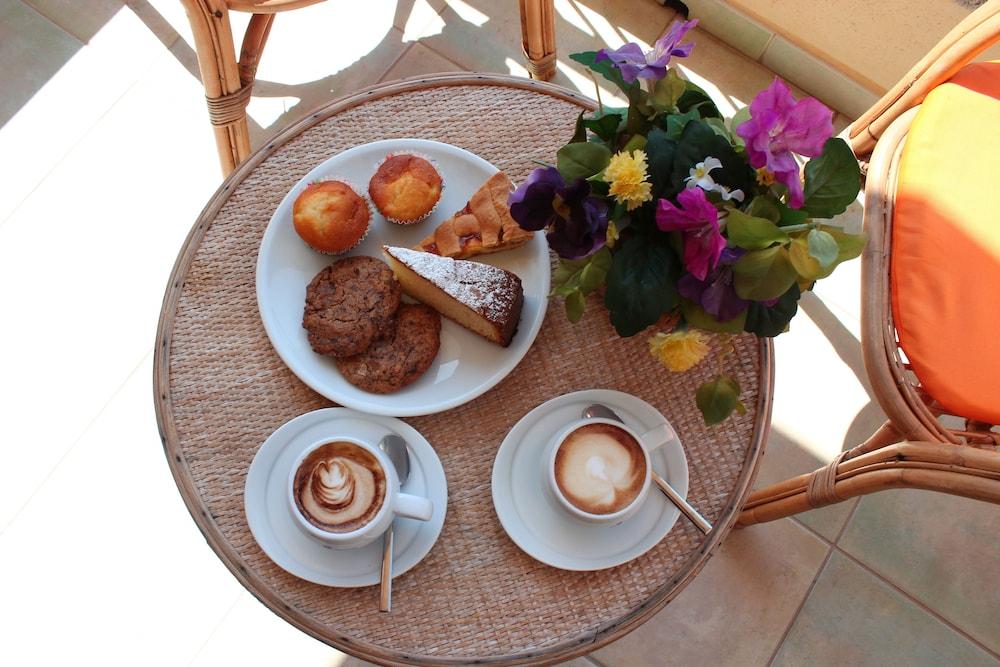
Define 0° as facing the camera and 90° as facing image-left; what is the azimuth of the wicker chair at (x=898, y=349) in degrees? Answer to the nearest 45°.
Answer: approximately 90°
